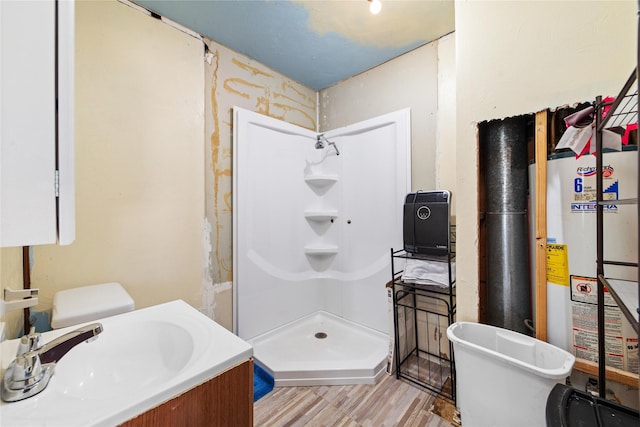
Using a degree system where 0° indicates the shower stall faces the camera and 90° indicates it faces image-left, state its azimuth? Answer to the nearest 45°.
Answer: approximately 0°

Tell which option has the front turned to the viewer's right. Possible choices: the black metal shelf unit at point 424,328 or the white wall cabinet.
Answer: the white wall cabinet

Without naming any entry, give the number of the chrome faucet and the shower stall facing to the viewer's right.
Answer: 1

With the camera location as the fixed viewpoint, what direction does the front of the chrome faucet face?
facing to the right of the viewer

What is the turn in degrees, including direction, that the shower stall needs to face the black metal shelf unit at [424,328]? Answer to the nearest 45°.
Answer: approximately 45° to its left

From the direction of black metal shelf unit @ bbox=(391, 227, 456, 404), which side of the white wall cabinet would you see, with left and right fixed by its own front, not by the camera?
front

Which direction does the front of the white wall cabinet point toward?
to the viewer's right

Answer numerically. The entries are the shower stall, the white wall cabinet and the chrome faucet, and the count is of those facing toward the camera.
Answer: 1

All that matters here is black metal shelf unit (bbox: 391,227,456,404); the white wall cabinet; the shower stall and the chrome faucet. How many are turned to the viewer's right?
2

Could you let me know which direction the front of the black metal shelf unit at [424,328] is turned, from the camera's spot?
facing the viewer and to the left of the viewer

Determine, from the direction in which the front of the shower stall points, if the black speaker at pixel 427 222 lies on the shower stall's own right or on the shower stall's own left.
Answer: on the shower stall's own left

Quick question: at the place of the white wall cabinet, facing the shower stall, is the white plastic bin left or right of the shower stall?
right
